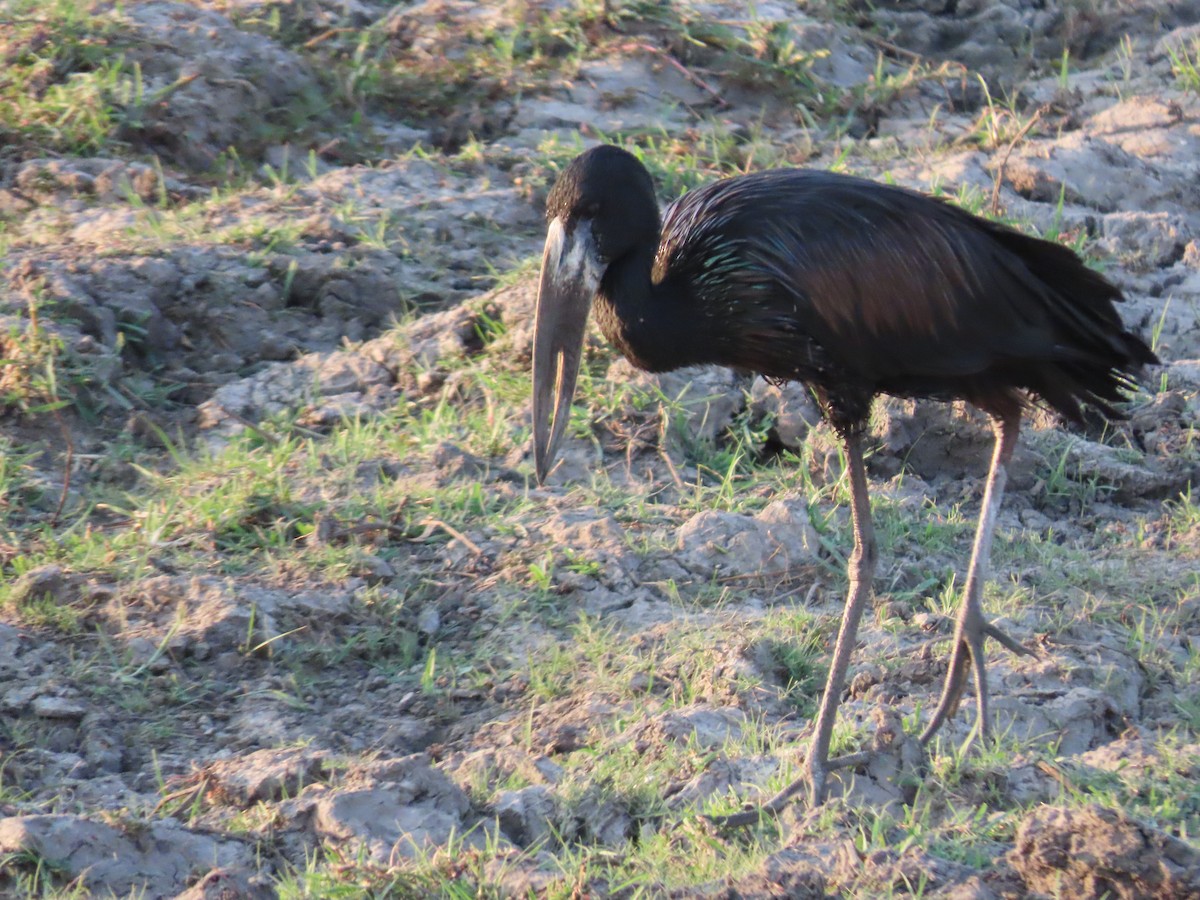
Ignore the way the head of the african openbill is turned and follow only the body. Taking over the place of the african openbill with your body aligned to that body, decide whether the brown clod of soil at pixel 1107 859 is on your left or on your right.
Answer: on your left

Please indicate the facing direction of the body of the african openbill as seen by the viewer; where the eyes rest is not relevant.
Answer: to the viewer's left

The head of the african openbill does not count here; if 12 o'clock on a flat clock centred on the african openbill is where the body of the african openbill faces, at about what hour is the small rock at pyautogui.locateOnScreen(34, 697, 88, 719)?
The small rock is roughly at 1 o'clock from the african openbill.

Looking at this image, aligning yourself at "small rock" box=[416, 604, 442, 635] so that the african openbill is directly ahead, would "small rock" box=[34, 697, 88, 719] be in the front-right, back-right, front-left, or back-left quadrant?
back-right

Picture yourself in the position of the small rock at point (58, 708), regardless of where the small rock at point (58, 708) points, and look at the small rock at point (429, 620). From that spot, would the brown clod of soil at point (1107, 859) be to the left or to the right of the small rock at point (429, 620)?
right
